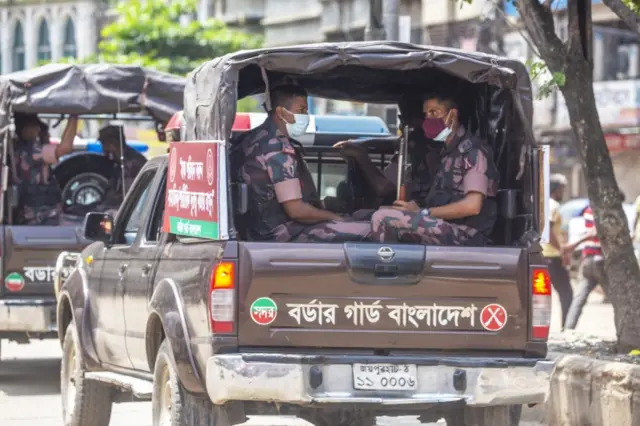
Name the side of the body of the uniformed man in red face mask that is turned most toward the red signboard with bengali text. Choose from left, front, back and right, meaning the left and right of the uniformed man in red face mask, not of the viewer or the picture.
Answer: front

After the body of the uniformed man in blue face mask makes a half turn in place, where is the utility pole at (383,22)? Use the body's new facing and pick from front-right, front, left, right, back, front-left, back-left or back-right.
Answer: right

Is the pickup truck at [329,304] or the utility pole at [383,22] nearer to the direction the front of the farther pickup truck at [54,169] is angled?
the utility pole

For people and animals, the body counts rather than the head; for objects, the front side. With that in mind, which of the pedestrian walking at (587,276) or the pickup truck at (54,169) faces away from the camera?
the pickup truck

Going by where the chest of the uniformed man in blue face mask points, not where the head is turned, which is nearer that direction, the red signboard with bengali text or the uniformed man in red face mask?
the uniformed man in red face mask

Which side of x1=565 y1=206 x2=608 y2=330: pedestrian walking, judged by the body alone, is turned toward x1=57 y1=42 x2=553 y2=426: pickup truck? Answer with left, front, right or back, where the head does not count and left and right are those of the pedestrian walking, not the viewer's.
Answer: left

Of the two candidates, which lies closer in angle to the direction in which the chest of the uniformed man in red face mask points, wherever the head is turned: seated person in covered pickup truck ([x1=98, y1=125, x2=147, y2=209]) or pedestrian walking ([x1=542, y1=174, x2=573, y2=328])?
the seated person in covered pickup truck

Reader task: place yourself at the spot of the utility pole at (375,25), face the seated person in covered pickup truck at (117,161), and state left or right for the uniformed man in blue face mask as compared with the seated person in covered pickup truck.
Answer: left

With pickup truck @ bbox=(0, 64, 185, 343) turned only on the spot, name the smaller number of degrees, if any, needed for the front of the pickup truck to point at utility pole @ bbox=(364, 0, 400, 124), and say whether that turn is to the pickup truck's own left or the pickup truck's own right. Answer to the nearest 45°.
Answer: approximately 45° to the pickup truck's own right

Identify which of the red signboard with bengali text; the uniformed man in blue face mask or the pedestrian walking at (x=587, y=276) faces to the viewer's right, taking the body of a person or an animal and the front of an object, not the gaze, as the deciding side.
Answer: the uniformed man in blue face mask

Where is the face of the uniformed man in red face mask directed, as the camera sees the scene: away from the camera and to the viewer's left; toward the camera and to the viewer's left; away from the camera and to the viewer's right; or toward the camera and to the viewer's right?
toward the camera and to the viewer's left

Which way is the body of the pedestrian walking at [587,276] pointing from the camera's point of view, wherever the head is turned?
to the viewer's left

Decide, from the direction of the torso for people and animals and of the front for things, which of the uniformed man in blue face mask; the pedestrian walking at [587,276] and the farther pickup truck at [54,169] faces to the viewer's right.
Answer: the uniformed man in blue face mask
